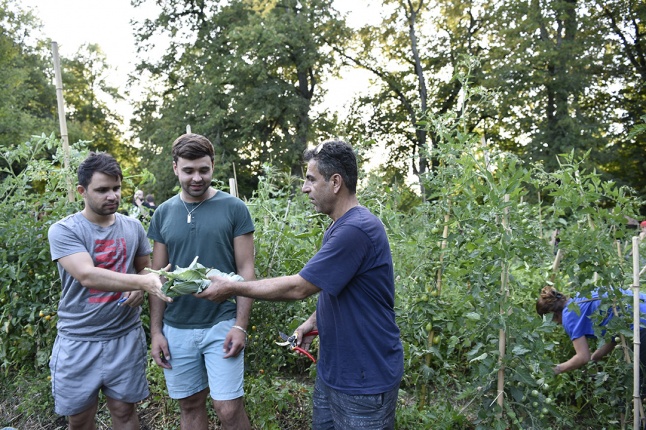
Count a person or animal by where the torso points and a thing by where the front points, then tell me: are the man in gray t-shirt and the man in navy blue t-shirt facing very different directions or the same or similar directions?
very different directions

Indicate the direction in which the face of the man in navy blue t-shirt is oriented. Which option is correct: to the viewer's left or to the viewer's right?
to the viewer's left

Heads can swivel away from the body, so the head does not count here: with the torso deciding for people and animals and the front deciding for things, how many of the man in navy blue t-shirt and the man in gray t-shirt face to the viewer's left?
1

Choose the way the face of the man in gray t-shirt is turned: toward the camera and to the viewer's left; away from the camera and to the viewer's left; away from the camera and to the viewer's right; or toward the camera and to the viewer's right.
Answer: toward the camera and to the viewer's right

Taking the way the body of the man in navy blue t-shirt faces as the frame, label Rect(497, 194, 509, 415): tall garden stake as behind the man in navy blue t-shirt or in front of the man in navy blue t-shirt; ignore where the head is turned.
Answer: behind

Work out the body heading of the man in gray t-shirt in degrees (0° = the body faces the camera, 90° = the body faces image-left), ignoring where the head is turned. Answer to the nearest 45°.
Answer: approximately 315°

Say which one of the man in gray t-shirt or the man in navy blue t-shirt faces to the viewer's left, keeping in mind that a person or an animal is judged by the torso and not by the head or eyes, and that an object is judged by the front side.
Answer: the man in navy blue t-shirt

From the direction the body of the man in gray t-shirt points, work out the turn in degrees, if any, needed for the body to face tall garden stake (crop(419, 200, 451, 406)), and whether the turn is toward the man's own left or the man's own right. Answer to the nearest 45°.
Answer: approximately 45° to the man's own left

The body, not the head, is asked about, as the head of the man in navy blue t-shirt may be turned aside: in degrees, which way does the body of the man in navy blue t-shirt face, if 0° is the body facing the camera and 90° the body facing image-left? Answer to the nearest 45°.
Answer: approximately 90°

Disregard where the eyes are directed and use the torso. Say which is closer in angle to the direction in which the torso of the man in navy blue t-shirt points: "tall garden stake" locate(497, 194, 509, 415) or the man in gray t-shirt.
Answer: the man in gray t-shirt

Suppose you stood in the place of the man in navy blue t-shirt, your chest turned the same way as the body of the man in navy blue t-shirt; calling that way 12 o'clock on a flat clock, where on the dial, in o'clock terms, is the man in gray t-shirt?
The man in gray t-shirt is roughly at 1 o'clock from the man in navy blue t-shirt.
